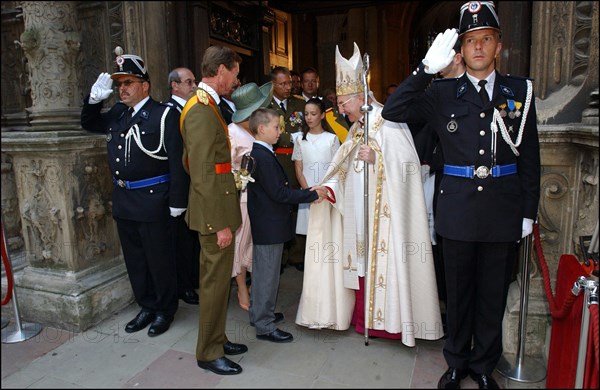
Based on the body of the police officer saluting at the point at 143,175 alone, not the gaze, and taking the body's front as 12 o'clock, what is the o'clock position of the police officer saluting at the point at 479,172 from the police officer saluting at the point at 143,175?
the police officer saluting at the point at 479,172 is roughly at 9 o'clock from the police officer saluting at the point at 143,175.

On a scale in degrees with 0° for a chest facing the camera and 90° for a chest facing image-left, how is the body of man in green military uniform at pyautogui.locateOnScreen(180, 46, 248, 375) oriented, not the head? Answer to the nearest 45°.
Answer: approximately 270°

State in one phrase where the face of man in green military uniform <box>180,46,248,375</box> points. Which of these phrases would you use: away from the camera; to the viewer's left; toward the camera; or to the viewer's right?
to the viewer's right

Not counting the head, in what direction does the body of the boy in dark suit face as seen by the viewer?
to the viewer's right

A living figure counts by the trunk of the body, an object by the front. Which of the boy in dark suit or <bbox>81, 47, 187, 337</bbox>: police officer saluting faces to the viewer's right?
the boy in dark suit

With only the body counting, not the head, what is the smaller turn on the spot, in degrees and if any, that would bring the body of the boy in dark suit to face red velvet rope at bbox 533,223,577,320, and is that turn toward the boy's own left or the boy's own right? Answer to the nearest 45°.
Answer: approximately 45° to the boy's own right

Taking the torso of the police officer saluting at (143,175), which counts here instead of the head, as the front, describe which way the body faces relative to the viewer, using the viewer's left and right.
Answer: facing the viewer and to the left of the viewer

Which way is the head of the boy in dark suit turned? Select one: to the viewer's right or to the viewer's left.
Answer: to the viewer's right

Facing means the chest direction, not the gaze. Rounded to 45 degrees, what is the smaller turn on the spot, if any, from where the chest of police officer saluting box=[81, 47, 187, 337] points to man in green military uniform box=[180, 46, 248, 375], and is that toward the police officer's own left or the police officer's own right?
approximately 90° to the police officer's own left

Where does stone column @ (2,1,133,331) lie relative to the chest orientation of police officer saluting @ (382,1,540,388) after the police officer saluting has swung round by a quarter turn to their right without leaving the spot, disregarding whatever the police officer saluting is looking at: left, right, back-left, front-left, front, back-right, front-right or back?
front

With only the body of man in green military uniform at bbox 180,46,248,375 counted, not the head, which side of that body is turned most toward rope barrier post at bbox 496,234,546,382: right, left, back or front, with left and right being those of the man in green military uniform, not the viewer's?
front

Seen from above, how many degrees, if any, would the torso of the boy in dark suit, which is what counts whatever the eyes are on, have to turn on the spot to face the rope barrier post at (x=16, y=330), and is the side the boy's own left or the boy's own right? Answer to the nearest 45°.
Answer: approximately 180°
